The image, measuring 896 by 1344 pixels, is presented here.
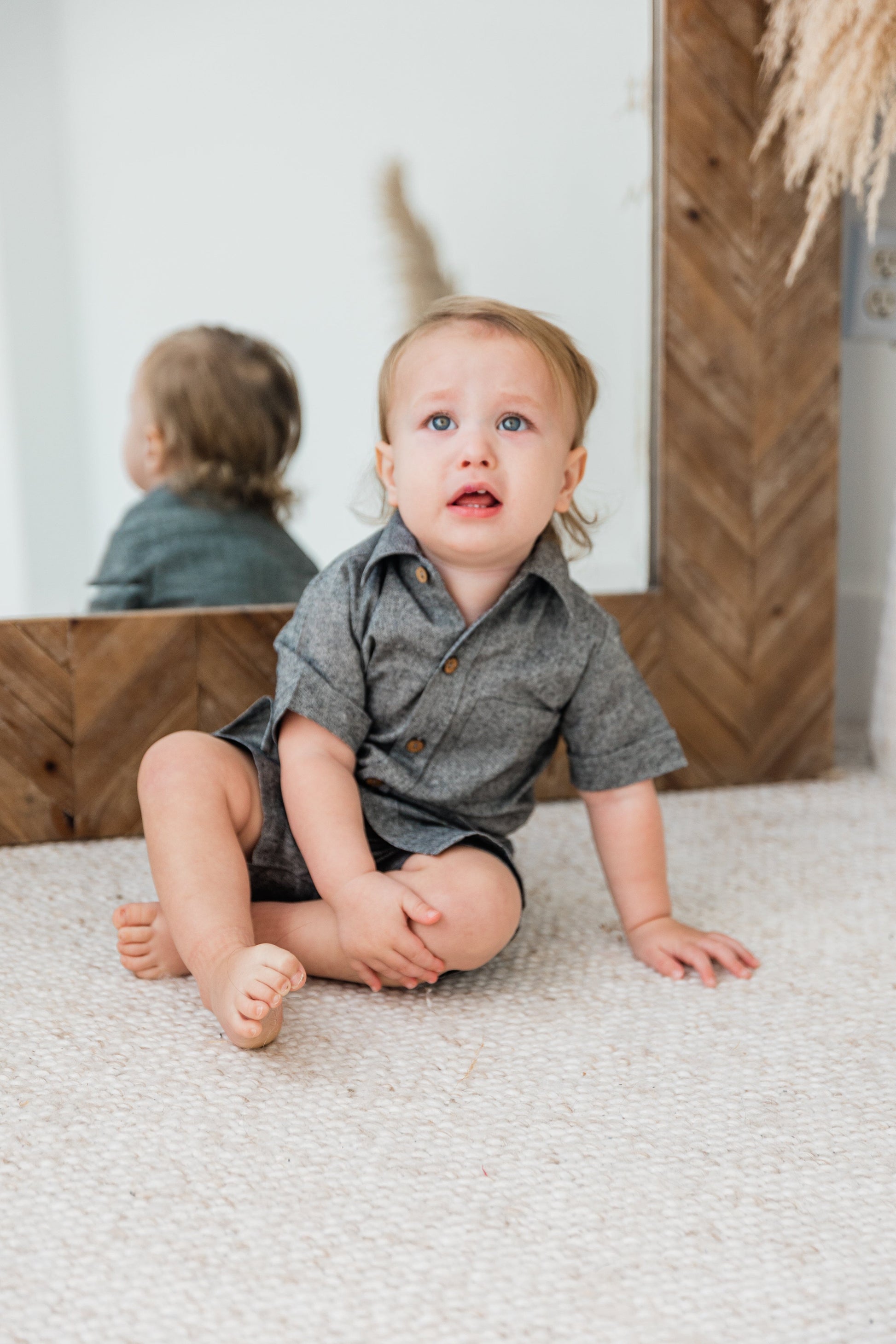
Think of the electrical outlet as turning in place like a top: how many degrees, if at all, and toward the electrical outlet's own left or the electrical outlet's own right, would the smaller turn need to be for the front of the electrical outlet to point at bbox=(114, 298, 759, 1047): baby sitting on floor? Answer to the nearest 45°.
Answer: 0° — it already faces them

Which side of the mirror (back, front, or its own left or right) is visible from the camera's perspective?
front

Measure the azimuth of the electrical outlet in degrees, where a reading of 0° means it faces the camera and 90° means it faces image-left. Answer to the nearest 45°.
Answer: approximately 0°

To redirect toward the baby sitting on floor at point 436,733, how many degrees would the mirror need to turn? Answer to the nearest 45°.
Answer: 0° — it already faces them
